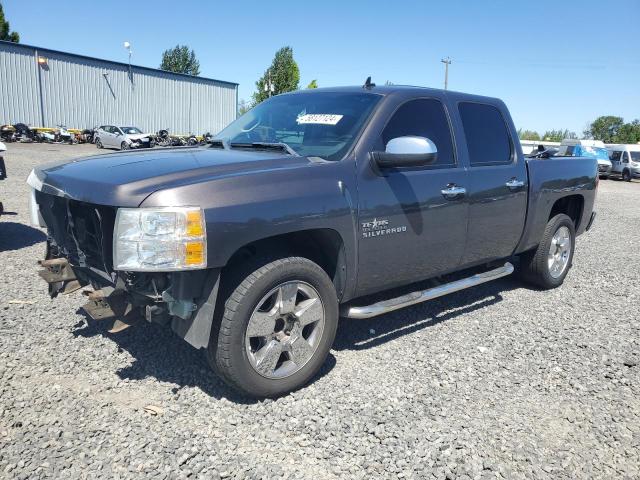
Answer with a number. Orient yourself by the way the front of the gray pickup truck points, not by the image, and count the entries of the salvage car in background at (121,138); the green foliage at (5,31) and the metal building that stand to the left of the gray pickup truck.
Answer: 0

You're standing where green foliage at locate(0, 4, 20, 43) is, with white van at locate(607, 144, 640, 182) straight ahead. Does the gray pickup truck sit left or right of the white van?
right

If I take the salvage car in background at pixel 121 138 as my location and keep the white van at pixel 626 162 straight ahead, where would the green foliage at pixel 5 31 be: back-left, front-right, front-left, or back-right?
back-left

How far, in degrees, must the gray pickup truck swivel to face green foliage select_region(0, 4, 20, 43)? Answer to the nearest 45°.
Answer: approximately 90° to its right

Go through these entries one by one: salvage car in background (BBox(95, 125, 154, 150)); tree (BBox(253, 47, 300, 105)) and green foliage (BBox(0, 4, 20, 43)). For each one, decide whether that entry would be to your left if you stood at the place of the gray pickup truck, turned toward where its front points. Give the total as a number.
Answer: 0

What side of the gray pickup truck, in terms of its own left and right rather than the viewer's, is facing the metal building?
right

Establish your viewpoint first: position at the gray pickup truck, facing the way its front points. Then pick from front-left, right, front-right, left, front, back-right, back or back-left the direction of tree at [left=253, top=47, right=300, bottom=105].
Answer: back-right

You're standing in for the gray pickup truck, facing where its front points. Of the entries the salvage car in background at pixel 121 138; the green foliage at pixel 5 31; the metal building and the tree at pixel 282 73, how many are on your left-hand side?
0

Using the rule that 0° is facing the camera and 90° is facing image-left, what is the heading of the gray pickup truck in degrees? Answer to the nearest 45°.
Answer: approximately 45°

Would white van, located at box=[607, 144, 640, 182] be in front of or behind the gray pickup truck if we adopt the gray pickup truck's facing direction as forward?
behind

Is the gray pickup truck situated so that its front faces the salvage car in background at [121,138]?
no
